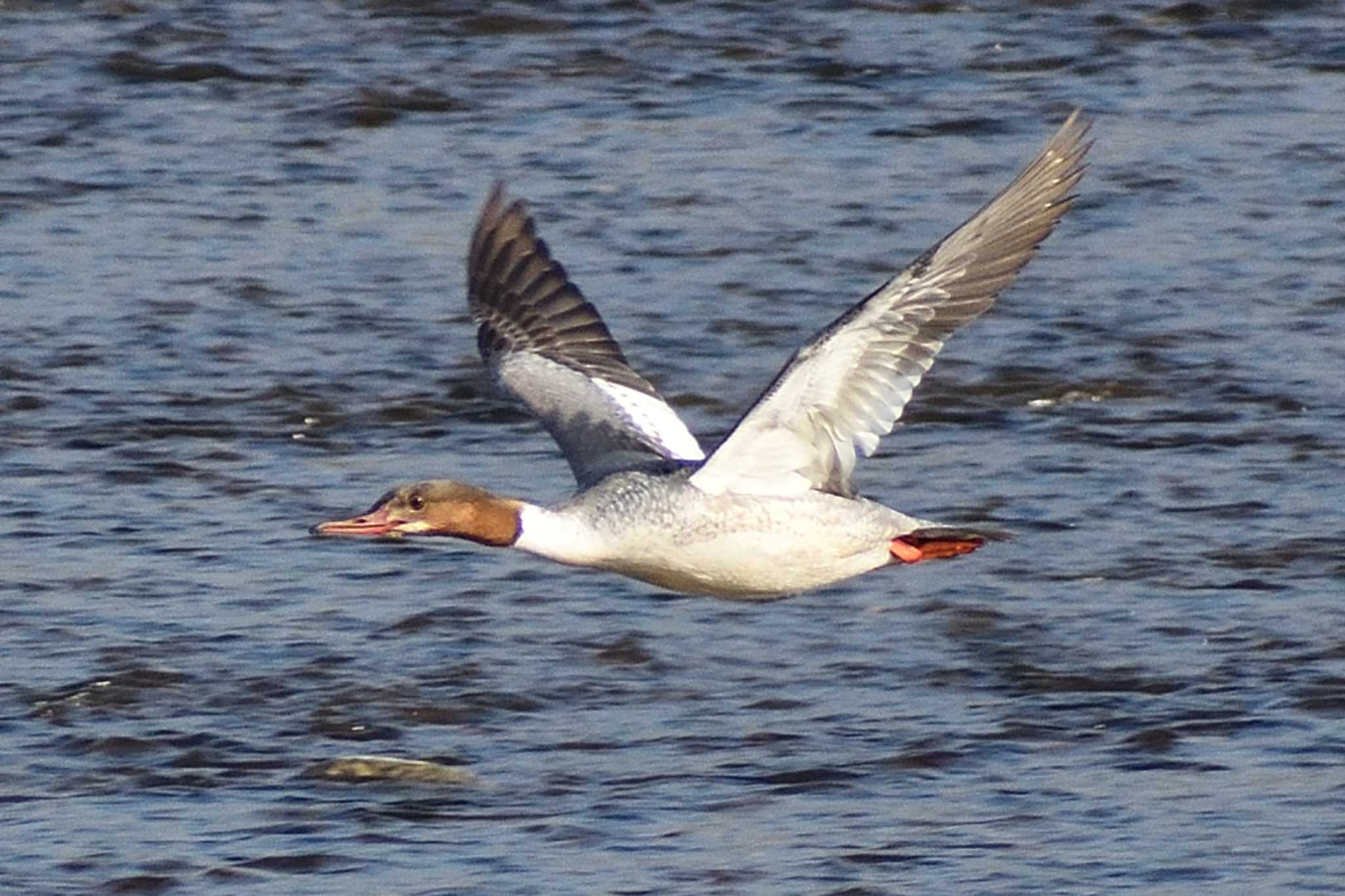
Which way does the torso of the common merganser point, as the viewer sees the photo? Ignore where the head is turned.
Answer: to the viewer's left
